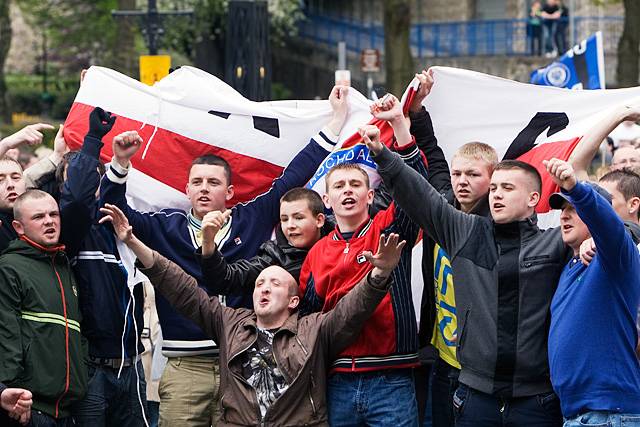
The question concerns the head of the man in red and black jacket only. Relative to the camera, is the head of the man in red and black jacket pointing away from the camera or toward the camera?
toward the camera

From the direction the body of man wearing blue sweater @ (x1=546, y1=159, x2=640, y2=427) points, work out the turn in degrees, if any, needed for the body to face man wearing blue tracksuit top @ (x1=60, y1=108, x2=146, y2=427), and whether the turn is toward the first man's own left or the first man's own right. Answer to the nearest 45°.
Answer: approximately 45° to the first man's own right

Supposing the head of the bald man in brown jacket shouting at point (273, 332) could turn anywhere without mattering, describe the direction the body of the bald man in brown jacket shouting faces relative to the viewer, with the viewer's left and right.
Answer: facing the viewer

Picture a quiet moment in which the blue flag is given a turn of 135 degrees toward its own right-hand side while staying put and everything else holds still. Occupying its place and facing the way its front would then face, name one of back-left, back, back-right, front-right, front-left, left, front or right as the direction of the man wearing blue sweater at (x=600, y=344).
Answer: back-left

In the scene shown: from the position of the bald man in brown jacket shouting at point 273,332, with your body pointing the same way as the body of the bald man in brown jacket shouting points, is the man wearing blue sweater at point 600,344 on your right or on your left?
on your left

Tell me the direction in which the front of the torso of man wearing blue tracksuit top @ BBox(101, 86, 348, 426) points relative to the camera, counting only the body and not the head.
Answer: toward the camera

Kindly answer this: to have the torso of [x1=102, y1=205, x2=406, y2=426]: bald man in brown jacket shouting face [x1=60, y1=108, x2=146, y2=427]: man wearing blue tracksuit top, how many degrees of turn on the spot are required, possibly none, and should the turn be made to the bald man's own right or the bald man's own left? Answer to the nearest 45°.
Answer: approximately 135° to the bald man's own right

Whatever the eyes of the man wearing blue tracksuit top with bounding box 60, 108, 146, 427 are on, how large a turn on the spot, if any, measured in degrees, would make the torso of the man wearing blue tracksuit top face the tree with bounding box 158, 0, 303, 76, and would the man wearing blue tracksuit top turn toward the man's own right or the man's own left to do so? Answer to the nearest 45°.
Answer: approximately 135° to the man's own left

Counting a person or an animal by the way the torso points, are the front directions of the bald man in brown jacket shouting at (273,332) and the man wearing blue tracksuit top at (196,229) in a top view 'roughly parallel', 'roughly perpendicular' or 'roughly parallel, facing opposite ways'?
roughly parallel

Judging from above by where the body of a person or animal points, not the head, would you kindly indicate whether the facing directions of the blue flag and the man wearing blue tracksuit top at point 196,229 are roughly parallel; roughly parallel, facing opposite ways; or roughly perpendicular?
roughly parallel

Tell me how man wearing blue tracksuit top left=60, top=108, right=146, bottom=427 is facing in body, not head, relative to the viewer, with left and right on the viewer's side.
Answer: facing the viewer and to the right of the viewer

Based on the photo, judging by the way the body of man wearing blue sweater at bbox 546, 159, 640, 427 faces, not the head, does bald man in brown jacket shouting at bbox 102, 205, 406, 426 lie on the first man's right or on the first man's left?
on the first man's right

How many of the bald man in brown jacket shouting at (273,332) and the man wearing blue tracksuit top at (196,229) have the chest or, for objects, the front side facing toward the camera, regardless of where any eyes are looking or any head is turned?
2

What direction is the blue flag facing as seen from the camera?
toward the camera
